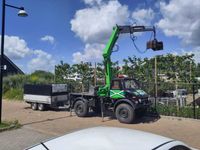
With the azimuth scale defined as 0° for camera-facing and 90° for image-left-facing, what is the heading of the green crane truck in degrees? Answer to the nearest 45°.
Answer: approximately 315°

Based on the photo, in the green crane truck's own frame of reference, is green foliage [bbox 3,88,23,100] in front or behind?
behind

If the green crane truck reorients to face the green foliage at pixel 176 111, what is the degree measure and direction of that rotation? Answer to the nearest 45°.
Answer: approximately 45° to its left
